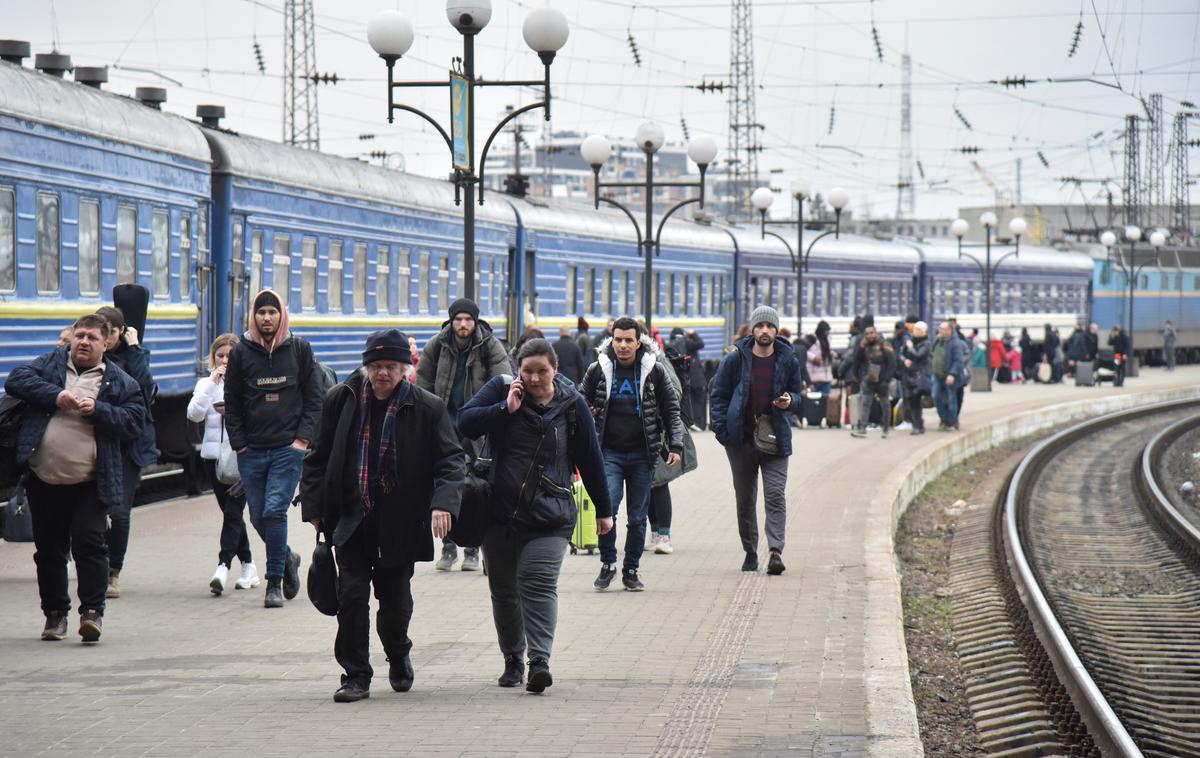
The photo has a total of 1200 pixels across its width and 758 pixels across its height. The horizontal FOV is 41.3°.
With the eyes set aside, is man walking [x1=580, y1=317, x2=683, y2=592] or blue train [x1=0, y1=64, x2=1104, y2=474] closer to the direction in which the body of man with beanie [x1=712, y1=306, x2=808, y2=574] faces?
the man walking

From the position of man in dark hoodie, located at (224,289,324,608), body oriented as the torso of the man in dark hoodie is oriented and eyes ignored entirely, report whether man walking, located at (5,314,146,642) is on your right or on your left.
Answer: on your right

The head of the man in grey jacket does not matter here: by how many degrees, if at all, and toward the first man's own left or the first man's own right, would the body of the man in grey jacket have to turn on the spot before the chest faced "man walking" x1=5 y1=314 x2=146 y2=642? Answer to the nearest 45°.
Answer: approximately 45° to the first man's own right

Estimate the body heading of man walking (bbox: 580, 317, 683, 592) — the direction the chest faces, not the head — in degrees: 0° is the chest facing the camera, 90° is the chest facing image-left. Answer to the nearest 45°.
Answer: approximately 0°

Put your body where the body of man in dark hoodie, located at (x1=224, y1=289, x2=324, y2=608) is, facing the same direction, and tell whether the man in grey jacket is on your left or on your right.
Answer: on your left

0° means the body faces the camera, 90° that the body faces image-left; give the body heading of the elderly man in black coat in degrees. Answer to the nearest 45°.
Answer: approximately 0°
